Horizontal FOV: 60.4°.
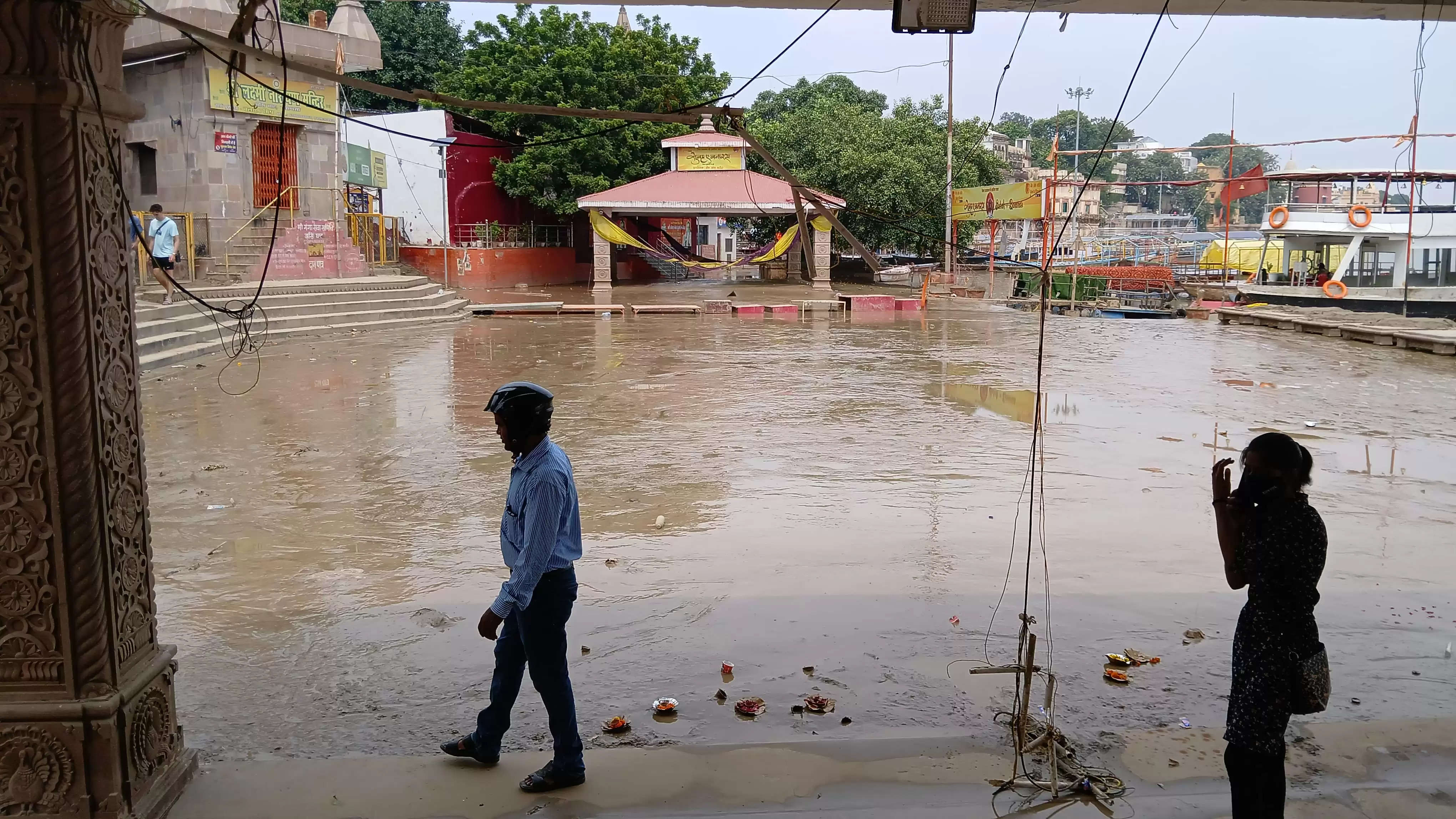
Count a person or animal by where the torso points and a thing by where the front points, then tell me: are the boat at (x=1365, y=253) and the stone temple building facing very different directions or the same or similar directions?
very different directions

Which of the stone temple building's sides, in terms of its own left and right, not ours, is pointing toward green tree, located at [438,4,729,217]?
left

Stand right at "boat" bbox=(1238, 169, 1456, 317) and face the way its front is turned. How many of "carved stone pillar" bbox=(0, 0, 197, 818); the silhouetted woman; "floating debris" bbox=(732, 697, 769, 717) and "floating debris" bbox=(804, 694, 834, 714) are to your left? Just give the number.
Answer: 4

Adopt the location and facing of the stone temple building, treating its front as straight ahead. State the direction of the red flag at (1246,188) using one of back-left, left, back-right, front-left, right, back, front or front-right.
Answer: front-left

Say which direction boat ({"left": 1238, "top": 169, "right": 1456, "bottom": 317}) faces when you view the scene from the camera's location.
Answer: facing to the left of the viewer

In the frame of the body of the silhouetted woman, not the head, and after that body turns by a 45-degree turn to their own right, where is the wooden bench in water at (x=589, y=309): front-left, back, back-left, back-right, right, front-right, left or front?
front

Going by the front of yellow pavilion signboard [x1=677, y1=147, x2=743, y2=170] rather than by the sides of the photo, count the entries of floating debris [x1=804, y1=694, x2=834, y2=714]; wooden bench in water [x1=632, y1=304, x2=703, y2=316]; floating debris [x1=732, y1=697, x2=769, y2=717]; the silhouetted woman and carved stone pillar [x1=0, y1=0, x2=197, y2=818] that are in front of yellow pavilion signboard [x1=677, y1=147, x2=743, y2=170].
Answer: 5

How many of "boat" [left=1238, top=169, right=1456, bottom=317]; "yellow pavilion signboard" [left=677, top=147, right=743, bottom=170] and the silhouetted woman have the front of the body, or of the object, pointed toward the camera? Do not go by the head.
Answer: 1

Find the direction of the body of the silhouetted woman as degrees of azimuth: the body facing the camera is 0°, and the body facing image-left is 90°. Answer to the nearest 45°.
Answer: approximately 90°

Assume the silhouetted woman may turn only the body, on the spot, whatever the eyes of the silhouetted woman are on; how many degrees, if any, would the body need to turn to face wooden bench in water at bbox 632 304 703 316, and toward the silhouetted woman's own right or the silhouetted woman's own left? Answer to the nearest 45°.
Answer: approximately 45° to the silhouetted woman's own right

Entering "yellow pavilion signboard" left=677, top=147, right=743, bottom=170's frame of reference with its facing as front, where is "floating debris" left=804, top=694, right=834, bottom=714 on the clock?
The floating debris is roughly at 12 o'clock from the yellow pavilion signboard.

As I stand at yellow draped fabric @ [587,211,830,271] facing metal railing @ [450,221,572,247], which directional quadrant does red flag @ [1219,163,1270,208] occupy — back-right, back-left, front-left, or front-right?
back-right

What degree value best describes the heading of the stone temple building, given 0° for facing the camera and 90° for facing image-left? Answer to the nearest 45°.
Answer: approximately 315°

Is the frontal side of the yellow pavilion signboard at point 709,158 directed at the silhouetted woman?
yes
